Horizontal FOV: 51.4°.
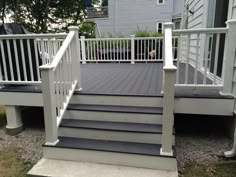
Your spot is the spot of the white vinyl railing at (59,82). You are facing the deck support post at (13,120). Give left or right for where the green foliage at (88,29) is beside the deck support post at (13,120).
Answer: right

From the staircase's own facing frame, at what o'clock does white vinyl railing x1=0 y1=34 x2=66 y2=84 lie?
The white vinyl railing is roughly at 4 o'clock from the staircase.

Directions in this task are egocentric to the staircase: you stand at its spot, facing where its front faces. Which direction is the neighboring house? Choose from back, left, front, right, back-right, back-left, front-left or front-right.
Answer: back

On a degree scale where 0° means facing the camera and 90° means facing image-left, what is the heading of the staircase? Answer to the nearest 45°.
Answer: approximately 0°

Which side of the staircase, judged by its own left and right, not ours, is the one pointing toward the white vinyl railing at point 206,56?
left

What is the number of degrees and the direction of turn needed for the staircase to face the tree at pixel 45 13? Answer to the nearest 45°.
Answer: approximately 180°

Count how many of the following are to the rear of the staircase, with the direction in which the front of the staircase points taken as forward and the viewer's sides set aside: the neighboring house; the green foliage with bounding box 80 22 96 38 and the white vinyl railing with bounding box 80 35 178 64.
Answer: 3

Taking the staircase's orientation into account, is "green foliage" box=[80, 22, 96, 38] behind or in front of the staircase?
behind

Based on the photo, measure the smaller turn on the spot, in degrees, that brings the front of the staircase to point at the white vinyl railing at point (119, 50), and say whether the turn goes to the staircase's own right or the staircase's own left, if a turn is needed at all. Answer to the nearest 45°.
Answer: approximately 180°

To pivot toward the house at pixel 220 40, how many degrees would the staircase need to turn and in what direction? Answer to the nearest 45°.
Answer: approximately 135° to its left
